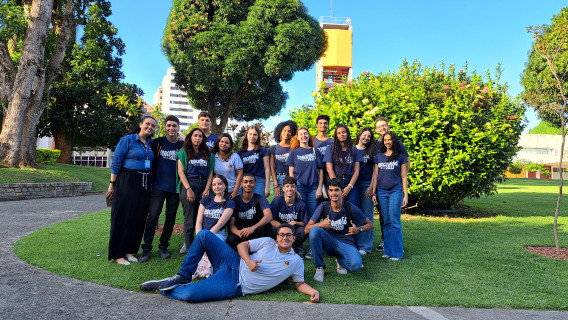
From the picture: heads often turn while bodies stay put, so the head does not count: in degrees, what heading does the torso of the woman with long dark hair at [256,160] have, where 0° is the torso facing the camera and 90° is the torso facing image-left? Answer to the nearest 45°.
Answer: approximately 0°

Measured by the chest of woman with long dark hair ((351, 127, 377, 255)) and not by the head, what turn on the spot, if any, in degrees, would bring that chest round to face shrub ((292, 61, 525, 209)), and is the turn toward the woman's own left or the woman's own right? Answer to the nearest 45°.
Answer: approximately 135° to the woman's own left

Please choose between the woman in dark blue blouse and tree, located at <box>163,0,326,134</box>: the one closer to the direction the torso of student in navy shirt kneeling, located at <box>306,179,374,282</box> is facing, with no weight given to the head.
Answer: the woman in dark blue blouse

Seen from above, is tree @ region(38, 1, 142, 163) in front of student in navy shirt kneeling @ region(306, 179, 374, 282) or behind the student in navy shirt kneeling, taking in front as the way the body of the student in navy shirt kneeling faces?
behind

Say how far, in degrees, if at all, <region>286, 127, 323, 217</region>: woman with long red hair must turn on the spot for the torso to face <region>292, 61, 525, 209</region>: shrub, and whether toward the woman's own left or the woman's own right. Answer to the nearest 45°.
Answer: approximately 135° to the woman's own left

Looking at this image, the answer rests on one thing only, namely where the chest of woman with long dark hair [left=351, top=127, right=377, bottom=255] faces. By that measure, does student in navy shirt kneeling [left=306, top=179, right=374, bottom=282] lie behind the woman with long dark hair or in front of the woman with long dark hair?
in front

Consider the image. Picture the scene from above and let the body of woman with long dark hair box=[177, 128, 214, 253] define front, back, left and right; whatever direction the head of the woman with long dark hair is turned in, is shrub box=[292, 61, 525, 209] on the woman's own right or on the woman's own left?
on the woman's own left

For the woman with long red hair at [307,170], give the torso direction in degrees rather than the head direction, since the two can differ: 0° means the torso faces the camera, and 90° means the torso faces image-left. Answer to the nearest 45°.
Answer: approximately 0°

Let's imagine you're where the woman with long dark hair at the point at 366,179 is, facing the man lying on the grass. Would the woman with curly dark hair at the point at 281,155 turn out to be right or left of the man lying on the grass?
right

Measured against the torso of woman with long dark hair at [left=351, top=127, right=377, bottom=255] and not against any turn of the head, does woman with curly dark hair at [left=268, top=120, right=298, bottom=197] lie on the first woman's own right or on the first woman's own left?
on the first woman's own right
